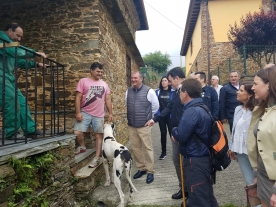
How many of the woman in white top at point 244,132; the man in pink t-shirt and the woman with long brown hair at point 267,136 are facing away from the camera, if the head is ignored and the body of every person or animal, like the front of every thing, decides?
0

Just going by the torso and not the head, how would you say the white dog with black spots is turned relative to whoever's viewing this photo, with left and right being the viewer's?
facing away from the viewer and to the left of the viewer

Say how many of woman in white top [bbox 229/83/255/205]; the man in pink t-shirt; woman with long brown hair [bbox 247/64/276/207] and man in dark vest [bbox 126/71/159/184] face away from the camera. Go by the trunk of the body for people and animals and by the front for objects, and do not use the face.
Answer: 0

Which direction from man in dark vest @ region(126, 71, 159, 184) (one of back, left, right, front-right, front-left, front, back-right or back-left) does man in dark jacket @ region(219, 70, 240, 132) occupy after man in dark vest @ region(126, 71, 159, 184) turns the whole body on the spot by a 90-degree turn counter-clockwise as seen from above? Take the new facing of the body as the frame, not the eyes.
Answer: front-left

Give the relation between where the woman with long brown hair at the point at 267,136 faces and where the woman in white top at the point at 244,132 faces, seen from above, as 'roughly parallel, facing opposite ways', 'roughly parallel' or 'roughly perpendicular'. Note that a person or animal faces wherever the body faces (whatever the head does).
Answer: roughly parallel

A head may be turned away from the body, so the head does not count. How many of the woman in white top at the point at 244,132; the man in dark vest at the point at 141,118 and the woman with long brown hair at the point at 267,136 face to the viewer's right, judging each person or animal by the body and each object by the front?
0

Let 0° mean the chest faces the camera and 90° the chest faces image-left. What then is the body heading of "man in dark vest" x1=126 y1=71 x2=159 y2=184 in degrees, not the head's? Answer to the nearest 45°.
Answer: approximately 45°

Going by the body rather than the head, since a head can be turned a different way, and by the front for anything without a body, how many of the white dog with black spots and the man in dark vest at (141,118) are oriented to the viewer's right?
0

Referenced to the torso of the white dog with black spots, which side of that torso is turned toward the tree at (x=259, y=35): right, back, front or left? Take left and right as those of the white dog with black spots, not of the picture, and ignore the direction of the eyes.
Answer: right

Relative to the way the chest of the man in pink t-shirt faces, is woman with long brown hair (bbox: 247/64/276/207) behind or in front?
in front

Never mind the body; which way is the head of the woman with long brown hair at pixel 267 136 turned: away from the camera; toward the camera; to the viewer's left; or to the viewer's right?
to the viewer's left

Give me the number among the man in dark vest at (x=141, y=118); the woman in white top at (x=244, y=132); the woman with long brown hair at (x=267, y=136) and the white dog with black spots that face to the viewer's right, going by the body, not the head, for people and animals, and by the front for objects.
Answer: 0

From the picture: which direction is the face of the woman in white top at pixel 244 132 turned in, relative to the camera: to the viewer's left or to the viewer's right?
to the viewer's left
